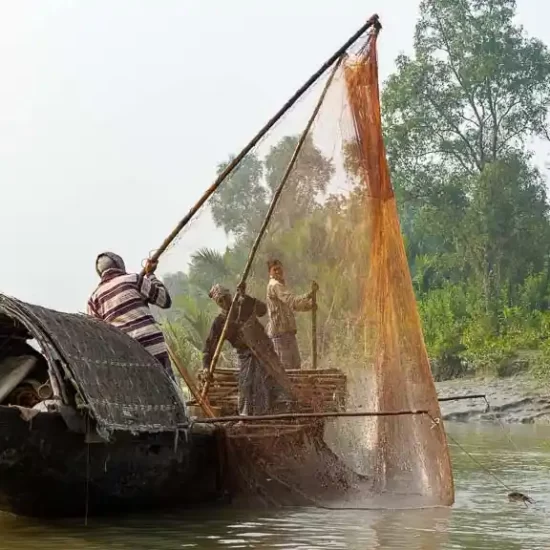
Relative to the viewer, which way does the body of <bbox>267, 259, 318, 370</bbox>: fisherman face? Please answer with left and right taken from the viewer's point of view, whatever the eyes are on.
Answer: facing the viewer and to the right of the viewer
